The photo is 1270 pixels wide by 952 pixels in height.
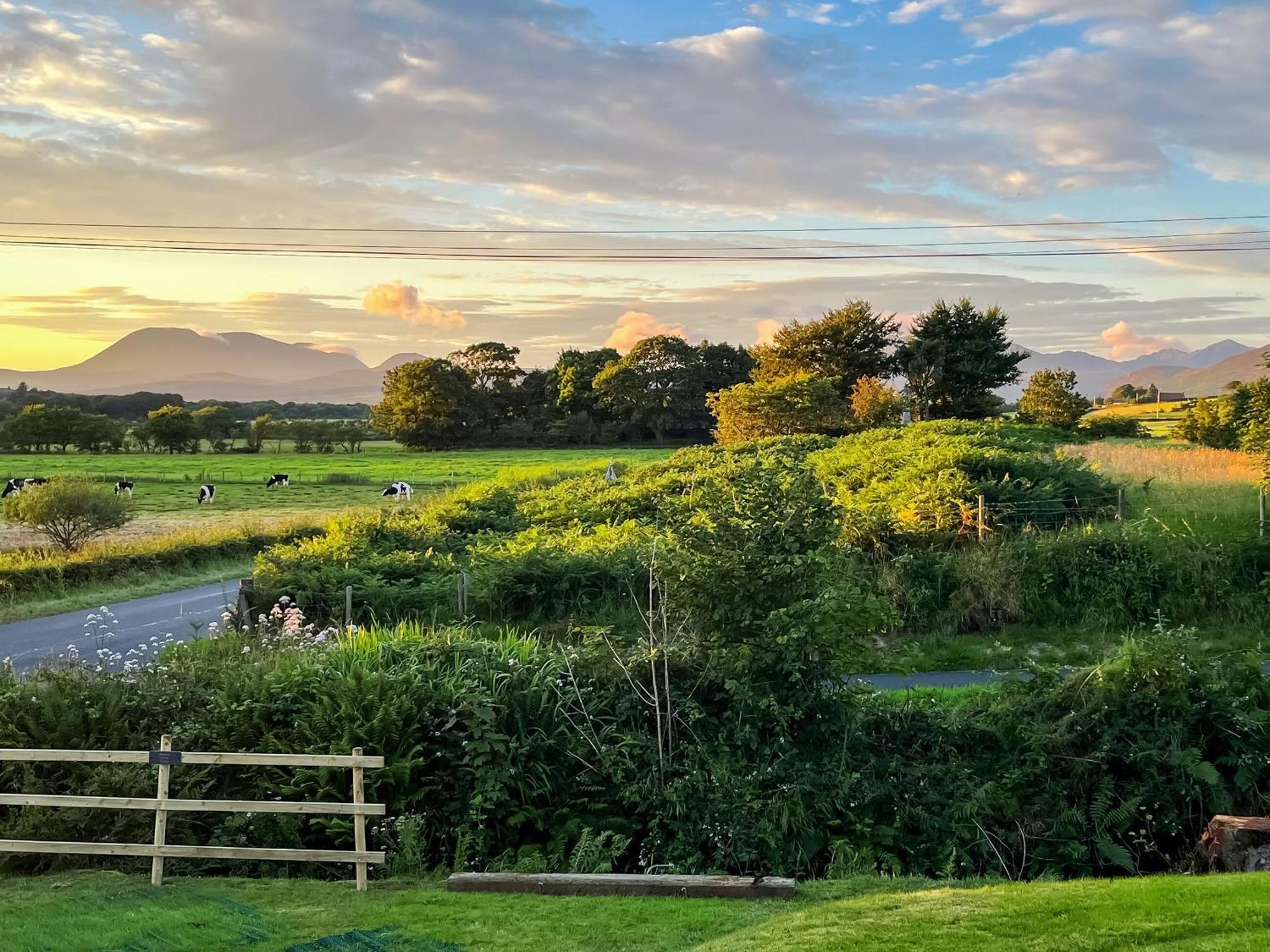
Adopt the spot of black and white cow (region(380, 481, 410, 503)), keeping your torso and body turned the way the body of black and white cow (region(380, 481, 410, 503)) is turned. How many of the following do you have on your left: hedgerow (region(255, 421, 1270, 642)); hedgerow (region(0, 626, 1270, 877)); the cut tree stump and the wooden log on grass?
4

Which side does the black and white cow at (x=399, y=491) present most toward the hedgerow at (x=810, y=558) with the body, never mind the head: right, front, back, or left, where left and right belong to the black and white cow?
left

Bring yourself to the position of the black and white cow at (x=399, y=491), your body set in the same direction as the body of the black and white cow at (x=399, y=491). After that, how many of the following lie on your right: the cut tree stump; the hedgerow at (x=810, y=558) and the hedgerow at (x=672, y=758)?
0

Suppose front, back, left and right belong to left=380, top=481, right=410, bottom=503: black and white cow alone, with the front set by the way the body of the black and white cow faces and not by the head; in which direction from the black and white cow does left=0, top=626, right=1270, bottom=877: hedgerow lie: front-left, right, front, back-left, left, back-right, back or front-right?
left

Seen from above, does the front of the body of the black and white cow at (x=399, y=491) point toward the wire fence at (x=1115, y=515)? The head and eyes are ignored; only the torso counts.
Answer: no

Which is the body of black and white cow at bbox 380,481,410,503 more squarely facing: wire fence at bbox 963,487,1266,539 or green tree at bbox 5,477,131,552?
the green tree

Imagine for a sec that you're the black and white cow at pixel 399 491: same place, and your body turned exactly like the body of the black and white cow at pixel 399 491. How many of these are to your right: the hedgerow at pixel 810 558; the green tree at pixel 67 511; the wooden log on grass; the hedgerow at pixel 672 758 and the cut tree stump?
0

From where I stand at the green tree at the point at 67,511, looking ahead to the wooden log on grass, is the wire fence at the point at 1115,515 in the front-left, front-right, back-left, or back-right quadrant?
front-left

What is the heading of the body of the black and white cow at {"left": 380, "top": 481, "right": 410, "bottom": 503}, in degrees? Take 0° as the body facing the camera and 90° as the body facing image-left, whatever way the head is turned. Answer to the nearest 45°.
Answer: approximately 90°

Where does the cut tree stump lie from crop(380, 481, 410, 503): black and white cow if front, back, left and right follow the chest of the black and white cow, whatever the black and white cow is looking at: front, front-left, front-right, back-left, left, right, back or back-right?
left

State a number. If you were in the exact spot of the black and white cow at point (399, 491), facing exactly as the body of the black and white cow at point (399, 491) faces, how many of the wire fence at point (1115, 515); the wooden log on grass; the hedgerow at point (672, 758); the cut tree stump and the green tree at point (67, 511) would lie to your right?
0

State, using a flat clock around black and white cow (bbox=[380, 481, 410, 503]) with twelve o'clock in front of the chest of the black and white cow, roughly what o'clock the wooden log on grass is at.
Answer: The wooden log on grass is roughly at 9 o'clock from the black and white cow.
